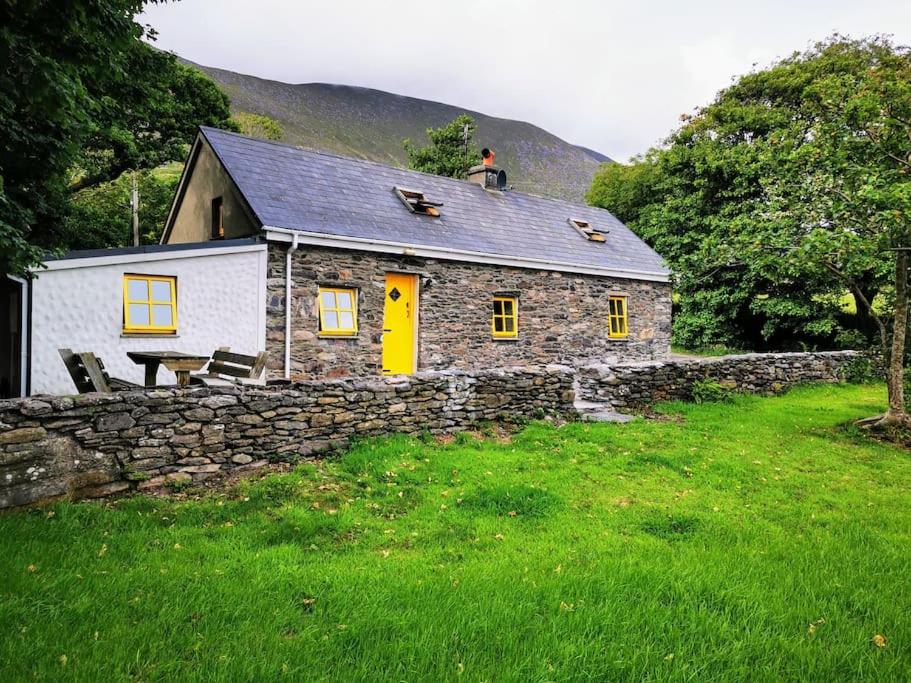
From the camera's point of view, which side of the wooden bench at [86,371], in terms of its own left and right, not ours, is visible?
right

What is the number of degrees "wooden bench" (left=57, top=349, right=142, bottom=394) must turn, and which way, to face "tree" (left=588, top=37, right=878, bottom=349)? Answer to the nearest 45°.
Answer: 0° — it already faces it

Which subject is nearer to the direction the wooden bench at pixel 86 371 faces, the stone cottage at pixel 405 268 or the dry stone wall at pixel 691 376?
the dry stone wall

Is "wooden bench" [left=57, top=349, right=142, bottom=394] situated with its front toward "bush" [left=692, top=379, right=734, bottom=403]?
yes

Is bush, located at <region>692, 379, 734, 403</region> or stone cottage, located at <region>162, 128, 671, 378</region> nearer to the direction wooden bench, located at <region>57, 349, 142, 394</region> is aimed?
the bush

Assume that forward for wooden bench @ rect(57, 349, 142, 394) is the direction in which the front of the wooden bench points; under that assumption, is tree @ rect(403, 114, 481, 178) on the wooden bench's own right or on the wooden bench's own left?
on the wooden bench's own left

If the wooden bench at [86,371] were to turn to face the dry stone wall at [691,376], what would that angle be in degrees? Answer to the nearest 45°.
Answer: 0° — it already faces it
